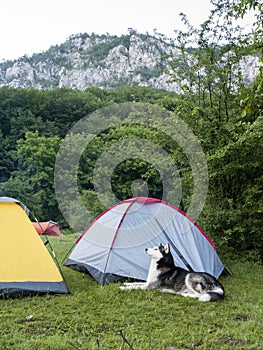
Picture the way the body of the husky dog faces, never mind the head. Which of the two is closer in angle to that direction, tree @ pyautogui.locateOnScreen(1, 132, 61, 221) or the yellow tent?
the yellow tent

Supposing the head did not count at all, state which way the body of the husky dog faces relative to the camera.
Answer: to the viewer's left

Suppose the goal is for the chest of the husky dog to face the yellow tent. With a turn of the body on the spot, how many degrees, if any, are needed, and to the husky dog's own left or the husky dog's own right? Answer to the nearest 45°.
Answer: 0° — it already faces it

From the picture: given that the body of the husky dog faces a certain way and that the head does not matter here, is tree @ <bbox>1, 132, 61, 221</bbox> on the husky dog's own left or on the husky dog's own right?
on the husky dog's own right
